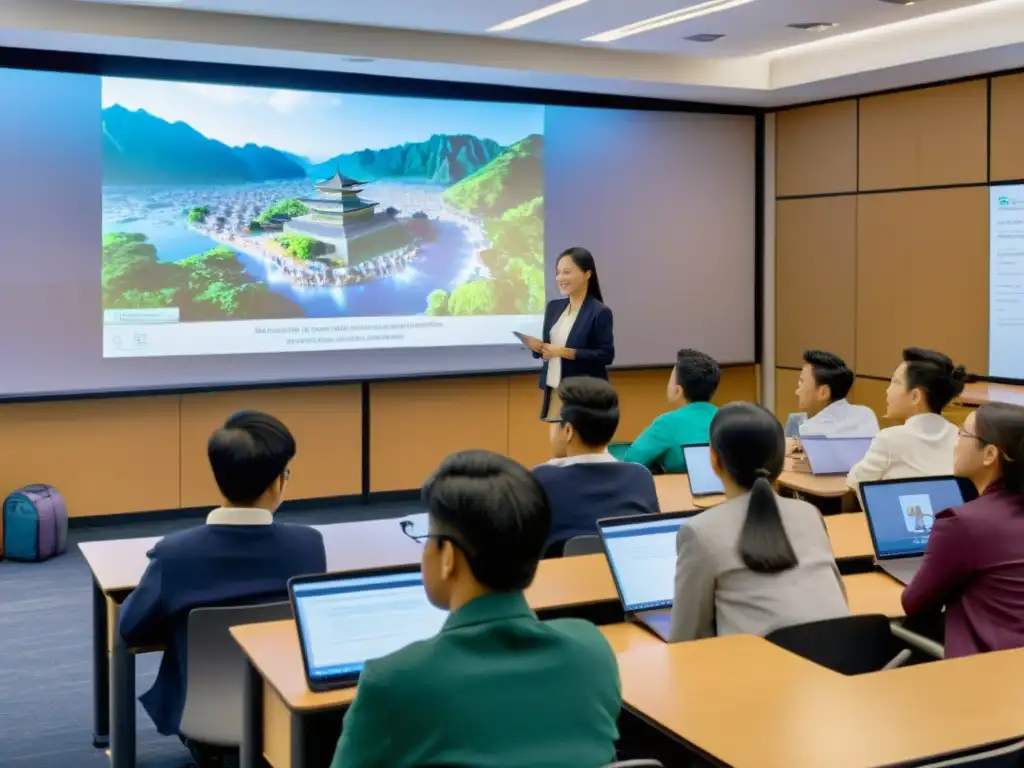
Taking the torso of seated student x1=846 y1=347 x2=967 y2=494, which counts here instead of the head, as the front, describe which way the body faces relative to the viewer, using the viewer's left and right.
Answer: facing away from the viewer and to the left of the viewer

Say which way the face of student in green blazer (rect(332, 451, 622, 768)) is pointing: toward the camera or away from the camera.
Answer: away from the camera

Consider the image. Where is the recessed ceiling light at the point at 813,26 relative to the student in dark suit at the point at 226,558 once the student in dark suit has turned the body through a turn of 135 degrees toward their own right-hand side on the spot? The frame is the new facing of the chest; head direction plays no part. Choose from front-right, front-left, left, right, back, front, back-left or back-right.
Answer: left

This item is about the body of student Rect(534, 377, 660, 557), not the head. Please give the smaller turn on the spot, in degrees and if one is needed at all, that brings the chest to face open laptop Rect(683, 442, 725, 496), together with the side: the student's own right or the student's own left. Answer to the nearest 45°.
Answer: approximately 90° to the student's own right

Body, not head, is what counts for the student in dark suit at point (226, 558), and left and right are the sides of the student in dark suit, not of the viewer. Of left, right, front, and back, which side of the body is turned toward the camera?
back

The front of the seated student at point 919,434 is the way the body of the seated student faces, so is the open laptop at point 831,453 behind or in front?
in front

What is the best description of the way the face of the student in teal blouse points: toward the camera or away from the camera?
away from the camera

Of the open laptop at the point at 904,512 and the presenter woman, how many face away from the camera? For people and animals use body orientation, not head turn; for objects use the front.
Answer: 0

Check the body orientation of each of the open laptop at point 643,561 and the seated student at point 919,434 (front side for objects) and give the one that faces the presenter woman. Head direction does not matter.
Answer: the seated student

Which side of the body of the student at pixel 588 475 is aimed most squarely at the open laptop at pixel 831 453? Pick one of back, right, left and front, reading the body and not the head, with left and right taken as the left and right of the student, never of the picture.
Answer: right

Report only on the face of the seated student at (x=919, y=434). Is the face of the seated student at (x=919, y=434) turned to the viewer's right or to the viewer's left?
to the viewer's left

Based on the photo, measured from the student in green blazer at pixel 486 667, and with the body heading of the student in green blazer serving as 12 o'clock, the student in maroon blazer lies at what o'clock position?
The student in maroon blazer is roughly at 3 o'clock from the student in green blazer.

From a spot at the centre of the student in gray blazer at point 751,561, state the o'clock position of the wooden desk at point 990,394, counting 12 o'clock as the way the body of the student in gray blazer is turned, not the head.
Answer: The wooden desk is roughly at 2 o'clock from the student in gray blazer.

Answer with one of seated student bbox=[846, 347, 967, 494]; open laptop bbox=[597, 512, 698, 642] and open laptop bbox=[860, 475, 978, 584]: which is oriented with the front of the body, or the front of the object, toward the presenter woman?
the seated student

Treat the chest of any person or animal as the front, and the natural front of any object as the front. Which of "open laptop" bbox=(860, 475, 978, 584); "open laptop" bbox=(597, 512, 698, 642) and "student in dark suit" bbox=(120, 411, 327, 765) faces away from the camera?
the student in dark suit

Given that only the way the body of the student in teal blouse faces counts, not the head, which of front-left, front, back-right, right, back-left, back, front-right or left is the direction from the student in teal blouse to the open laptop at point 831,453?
back-right

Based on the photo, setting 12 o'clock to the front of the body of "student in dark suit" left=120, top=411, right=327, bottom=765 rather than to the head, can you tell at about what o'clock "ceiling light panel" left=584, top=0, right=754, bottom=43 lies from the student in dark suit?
The ceiling light panel is roughly at 1 o'clock from the student in dark suit.
